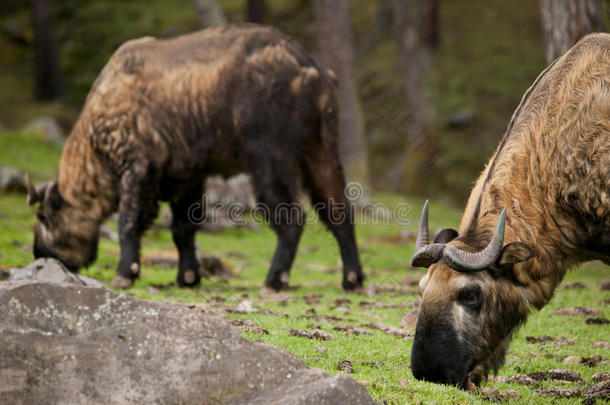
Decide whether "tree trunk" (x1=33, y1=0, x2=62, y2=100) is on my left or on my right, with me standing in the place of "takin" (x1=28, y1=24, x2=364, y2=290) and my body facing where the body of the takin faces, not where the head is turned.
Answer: on my right

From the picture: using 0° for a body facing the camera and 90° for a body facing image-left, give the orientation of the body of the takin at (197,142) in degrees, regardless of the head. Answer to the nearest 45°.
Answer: approximately 90°

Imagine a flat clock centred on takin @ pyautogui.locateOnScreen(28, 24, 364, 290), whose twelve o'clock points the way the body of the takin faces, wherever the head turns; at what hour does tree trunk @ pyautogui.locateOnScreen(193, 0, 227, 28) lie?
The tree trunk is roughly at 3 o'clock from the takin.

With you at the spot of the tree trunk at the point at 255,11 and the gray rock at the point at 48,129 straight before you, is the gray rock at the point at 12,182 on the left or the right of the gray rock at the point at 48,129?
left

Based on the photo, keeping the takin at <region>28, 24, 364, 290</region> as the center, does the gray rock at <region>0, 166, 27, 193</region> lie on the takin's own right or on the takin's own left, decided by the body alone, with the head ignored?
on the takin's own right

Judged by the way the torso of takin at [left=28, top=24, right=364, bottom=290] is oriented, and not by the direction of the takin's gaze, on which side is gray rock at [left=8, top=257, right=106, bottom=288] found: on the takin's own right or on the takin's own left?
on the takin's own left

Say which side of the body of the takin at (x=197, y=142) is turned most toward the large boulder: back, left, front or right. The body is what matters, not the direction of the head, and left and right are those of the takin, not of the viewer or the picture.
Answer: left

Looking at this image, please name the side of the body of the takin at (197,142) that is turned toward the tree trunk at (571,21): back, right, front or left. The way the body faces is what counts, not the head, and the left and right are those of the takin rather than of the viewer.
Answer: right

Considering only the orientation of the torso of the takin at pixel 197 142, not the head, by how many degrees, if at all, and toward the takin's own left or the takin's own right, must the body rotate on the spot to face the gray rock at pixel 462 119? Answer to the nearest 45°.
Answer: approximately 135° to the takin's own right

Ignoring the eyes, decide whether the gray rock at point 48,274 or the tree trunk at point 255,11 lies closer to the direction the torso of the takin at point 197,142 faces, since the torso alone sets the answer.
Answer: the gray rock

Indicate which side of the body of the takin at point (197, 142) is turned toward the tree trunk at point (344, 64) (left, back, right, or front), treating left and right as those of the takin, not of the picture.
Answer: right

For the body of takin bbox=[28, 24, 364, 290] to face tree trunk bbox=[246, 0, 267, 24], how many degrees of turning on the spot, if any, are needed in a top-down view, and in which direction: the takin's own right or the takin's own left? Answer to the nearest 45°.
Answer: approximately 90° to the takin's own right
